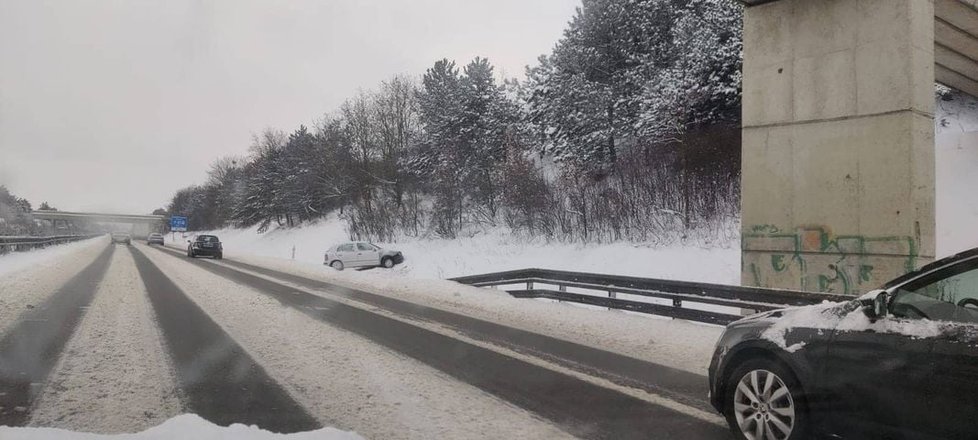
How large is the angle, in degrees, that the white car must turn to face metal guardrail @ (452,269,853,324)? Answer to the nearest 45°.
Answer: approximately 90° to its right

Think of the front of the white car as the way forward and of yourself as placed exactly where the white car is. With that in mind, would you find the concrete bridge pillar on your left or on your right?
on your right

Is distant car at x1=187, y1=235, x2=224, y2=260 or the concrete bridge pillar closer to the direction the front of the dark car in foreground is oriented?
the distant car

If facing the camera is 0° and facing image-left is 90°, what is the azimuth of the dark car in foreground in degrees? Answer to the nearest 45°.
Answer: approximately 90°

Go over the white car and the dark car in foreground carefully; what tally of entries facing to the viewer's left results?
1

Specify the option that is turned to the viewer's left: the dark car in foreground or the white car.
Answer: the dark car in foreground

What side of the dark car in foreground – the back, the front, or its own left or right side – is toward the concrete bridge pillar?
right

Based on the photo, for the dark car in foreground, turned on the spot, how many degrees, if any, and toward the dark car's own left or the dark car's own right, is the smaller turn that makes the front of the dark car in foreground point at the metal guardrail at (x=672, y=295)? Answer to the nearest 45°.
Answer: approximately 45° to the dark car's own right

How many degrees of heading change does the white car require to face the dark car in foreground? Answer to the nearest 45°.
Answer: approximately 90° to its right

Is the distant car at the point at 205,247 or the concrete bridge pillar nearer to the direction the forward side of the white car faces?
the concrete bridge pillar

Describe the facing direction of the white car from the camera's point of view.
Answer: facing to the right of the viewer
